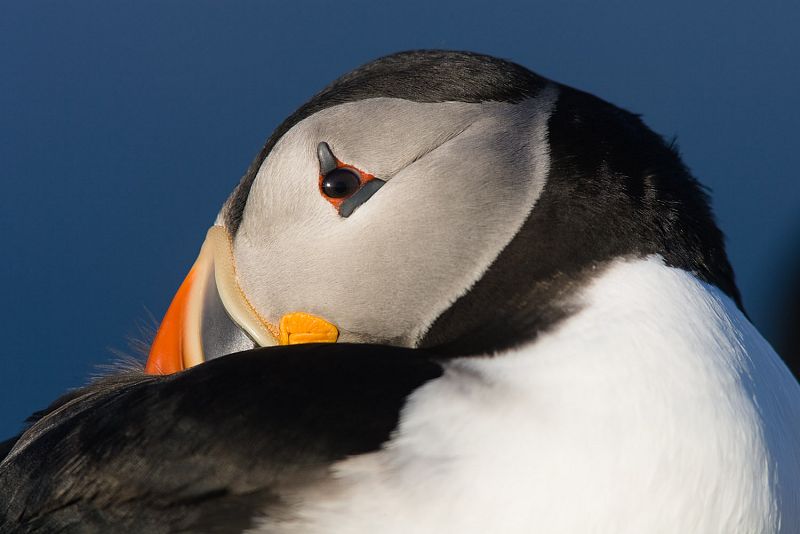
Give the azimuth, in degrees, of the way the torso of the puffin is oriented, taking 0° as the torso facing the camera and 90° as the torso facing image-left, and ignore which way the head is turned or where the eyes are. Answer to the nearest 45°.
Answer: approximately 270°
